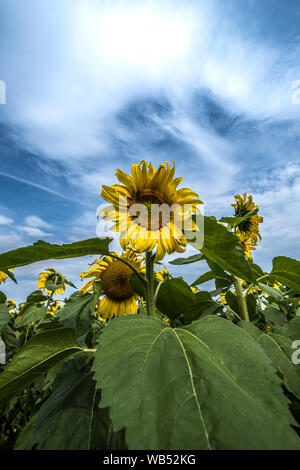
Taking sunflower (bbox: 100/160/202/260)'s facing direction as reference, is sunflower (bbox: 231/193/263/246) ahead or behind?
behind

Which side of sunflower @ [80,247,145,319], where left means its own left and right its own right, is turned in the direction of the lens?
front

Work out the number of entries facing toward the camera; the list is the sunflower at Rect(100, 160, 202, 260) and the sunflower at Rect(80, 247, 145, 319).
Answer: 2

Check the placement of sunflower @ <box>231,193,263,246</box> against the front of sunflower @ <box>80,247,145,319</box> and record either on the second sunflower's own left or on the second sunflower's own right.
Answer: on the second sunflower's own left

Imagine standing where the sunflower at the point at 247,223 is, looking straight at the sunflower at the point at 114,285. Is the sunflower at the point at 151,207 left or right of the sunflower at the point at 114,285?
left

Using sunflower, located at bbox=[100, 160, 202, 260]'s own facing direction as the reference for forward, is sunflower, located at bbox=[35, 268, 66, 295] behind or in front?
behind
